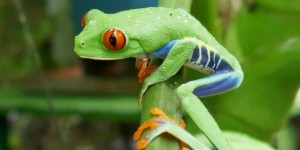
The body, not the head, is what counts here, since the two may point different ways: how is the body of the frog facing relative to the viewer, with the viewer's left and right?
facing the viewer and to the left of the viewer
